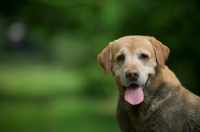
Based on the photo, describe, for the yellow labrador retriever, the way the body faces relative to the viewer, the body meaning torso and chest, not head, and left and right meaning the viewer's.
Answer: facing the viewer and to the left of the viewer
